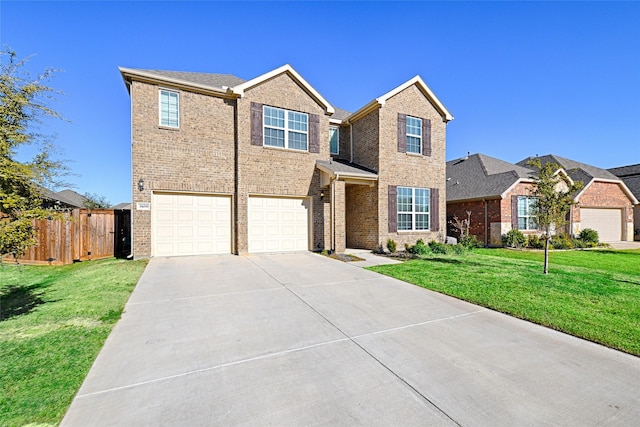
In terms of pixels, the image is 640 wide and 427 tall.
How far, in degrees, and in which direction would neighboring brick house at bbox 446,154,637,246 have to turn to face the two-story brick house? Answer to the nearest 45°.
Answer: approximately 90° to its right

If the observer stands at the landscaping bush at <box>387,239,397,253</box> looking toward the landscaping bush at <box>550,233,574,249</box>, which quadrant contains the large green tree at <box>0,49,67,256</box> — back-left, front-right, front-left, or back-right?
back-right

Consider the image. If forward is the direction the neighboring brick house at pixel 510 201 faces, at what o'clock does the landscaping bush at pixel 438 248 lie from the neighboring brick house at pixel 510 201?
The landscaping bush is roughly at 2 o'clock from the neighboring brick house.

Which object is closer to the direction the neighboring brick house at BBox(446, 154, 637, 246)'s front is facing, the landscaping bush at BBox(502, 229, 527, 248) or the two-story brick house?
the landscaping bush

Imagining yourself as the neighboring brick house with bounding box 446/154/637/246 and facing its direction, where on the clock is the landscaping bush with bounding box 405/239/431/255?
The landscaping bush is roughly at 2 o'clock from the neighboring brick house.

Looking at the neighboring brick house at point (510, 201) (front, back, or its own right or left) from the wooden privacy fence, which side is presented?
right

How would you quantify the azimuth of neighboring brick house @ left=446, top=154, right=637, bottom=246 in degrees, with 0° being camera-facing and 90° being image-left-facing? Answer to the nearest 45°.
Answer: approximately 315°

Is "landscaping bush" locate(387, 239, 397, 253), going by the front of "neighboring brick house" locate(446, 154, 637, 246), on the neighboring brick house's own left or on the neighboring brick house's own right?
on the neighboring brick house's own right

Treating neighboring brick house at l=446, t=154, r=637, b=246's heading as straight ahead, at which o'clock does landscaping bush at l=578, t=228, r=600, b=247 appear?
The landscaping bush is roughly at 10 o'clock from the neighboring brick house.

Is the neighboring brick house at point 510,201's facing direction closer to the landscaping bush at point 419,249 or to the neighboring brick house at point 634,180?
the landscaping bush
